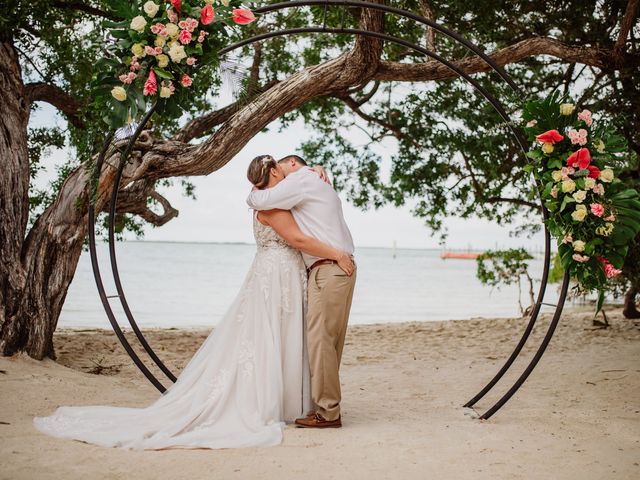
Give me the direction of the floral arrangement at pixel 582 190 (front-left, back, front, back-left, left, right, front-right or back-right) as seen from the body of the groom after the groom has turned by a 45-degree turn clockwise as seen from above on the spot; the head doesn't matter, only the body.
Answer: back-right

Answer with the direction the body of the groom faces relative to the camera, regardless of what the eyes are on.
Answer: to the viewer's left
